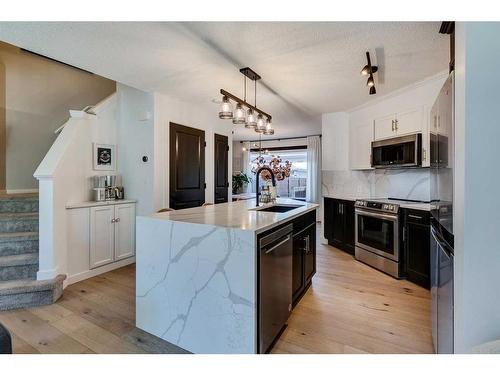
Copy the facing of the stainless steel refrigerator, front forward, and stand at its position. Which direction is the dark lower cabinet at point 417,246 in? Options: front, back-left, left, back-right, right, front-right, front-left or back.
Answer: right

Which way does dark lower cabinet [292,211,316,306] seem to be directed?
to the viewer's right

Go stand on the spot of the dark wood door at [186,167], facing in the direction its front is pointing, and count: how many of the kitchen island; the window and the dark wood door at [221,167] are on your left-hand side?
2

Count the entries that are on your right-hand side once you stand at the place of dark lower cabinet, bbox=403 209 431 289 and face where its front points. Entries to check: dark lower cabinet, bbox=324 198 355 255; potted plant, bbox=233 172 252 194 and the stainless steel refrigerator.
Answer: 2

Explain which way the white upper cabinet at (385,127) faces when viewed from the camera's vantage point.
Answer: facing the viewer and to the left of the viewer

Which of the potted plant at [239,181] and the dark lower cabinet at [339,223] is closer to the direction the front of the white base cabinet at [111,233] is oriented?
the dark lower cabinet

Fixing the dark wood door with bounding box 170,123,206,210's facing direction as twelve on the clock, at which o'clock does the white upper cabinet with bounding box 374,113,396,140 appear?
The white upper cabinet is roughly at 11 o'clock from the dark wood door.

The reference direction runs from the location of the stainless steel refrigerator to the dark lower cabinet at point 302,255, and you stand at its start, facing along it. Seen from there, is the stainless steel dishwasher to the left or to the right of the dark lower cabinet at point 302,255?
left

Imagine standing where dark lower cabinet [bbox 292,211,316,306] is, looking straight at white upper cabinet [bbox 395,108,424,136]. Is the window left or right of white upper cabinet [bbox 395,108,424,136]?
left

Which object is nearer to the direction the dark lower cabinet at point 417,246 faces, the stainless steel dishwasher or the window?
the stainless steel dishwasher

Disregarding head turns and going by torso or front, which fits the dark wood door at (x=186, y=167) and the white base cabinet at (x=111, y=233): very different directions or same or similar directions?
same or similar directions

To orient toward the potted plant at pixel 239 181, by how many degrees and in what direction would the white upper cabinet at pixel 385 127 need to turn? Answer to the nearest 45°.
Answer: approximately 90° to its right

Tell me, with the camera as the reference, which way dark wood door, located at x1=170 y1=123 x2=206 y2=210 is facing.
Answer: facing the viewer and to the right of the viewer

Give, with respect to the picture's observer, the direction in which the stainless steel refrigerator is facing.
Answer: facing to the left of the viewer
